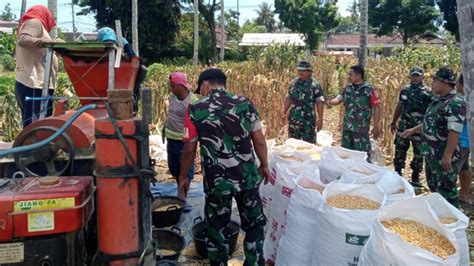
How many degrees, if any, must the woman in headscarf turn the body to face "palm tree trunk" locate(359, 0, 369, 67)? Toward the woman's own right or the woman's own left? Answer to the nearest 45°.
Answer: approximately 45° to the woman's own left

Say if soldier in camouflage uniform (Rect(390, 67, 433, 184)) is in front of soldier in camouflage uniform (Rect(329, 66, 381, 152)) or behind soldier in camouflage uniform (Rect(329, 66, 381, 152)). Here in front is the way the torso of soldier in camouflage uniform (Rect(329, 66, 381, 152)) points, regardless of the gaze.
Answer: behind

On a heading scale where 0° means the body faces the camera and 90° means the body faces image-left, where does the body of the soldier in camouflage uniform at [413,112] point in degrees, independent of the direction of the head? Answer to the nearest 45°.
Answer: approximately 0°

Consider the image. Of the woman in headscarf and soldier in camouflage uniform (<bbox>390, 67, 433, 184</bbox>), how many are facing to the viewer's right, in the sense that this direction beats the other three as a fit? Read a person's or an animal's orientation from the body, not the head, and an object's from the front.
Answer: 1

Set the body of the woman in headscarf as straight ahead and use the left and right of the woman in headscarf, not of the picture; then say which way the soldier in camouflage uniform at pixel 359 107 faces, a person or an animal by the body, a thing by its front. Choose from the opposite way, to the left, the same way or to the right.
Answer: the opposite way

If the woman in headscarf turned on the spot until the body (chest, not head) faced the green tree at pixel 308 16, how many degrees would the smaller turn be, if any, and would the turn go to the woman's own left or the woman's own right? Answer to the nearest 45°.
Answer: approximately 45° to the woman's own left

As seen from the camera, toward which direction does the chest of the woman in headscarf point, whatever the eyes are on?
to the viewer's right

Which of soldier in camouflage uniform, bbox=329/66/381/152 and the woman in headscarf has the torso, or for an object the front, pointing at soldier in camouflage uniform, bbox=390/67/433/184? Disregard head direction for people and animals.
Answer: the woman in headscarf

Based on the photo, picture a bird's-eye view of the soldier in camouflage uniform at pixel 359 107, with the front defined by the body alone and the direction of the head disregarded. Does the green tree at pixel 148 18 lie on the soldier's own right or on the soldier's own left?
on the soldier's own right

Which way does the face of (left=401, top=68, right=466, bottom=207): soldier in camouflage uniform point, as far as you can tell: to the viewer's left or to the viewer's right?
to the viewer's left
